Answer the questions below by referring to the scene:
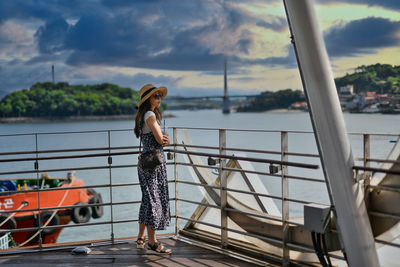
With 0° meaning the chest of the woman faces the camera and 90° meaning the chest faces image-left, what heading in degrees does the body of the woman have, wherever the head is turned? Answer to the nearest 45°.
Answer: approximately 270°

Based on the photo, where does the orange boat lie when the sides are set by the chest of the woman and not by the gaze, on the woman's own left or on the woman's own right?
on the woman's own left
